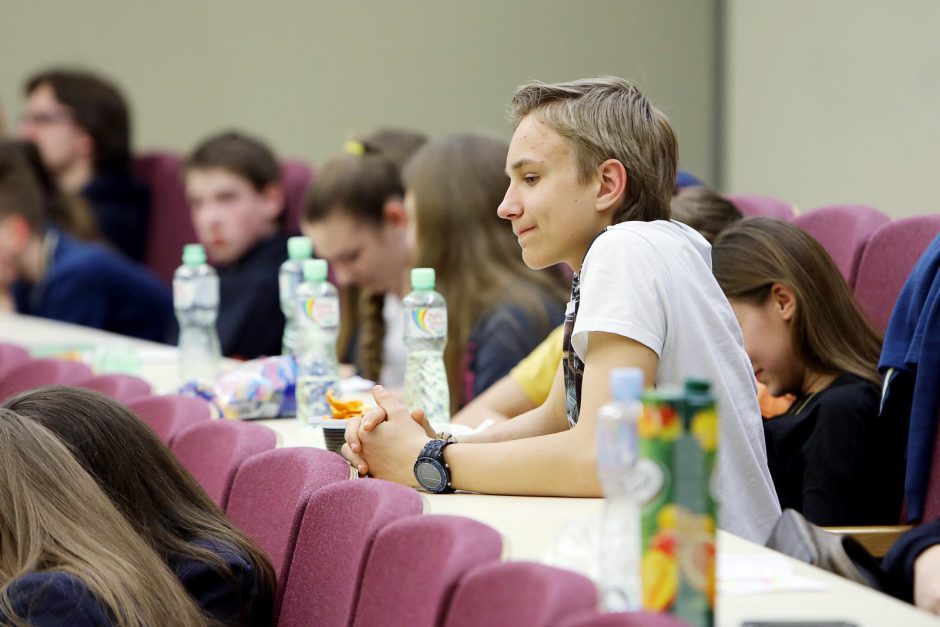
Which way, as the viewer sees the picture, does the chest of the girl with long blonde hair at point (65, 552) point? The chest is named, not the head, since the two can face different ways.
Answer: to the viewer's left

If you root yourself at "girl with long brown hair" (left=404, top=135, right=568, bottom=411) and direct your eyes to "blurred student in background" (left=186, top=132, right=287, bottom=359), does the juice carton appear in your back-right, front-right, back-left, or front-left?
back-left

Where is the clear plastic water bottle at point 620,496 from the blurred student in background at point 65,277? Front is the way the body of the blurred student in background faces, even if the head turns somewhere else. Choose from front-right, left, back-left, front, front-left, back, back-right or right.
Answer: left

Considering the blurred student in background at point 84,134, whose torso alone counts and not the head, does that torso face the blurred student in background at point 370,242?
no

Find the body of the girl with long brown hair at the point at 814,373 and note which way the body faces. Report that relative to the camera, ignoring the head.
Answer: to the viewer's left

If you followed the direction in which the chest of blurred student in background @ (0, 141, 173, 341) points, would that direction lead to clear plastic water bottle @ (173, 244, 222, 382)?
no

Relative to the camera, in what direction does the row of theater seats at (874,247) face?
facing the viewer and to the left of the viewer

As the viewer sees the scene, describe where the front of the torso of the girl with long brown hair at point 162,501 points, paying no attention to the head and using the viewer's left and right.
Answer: facing to the left of the viewer

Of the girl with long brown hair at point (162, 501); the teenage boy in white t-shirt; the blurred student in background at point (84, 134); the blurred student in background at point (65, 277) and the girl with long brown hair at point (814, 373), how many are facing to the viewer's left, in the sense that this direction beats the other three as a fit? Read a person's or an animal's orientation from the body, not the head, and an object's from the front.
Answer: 5

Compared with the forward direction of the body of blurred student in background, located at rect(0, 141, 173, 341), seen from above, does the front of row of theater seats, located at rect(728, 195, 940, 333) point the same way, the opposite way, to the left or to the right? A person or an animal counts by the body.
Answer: the same way

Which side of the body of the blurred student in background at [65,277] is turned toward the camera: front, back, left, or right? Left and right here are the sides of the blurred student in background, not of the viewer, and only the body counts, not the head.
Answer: left

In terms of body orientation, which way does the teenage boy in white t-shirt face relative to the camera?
to the viewer's left

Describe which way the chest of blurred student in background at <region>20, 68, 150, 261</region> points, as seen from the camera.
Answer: to the viewer's left

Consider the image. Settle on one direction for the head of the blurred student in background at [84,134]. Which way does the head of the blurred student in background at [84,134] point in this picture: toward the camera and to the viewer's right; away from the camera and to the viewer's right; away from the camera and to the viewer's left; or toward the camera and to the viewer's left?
toward the camera and to the viewer's left

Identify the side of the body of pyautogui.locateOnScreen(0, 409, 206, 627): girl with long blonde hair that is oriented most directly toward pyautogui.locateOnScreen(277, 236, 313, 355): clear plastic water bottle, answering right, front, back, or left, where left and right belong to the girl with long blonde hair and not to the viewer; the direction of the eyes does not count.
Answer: right

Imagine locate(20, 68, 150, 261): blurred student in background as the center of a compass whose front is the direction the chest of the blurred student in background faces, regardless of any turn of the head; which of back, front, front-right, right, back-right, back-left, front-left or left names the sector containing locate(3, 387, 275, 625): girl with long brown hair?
left

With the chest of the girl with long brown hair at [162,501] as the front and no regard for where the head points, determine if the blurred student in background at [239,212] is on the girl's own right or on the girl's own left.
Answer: on the girl's own right

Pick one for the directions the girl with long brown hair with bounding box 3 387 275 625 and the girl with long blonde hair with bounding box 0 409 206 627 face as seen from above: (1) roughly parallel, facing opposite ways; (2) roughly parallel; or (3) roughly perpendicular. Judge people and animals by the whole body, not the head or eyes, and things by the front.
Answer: roughly parallel

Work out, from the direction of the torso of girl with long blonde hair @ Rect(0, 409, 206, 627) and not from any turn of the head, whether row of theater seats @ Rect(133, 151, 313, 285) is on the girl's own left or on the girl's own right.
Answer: on the girl's own right

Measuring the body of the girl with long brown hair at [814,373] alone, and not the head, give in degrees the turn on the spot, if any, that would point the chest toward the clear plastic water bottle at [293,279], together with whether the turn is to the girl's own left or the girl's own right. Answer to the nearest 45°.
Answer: approximately 45° to the girl's own right
